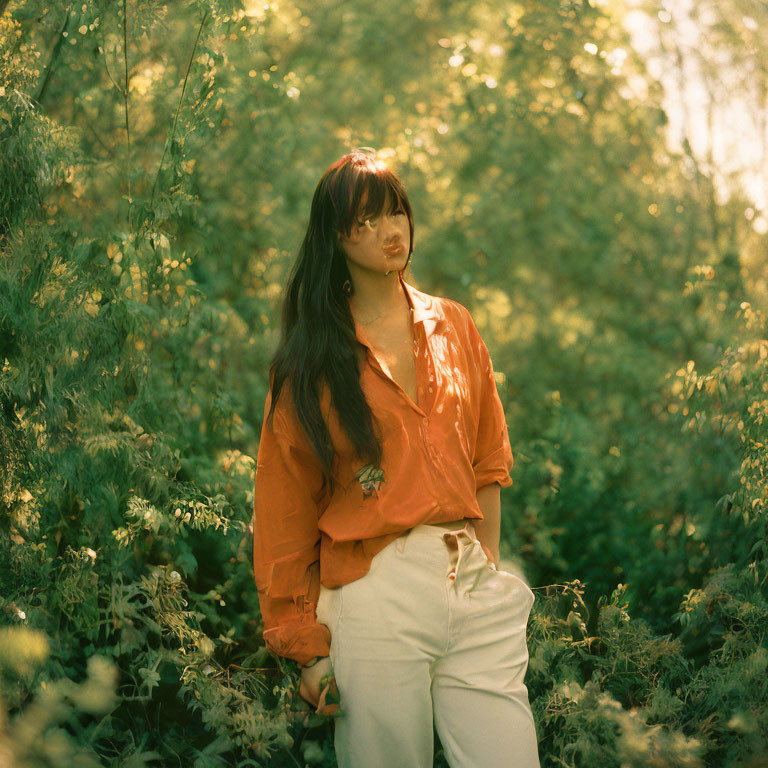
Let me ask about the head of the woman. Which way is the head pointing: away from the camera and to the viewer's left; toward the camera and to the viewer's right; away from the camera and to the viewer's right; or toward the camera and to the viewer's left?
toward the camera and to the viewer's right

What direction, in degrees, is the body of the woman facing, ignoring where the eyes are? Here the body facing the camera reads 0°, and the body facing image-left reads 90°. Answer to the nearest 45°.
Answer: approximately 315°
